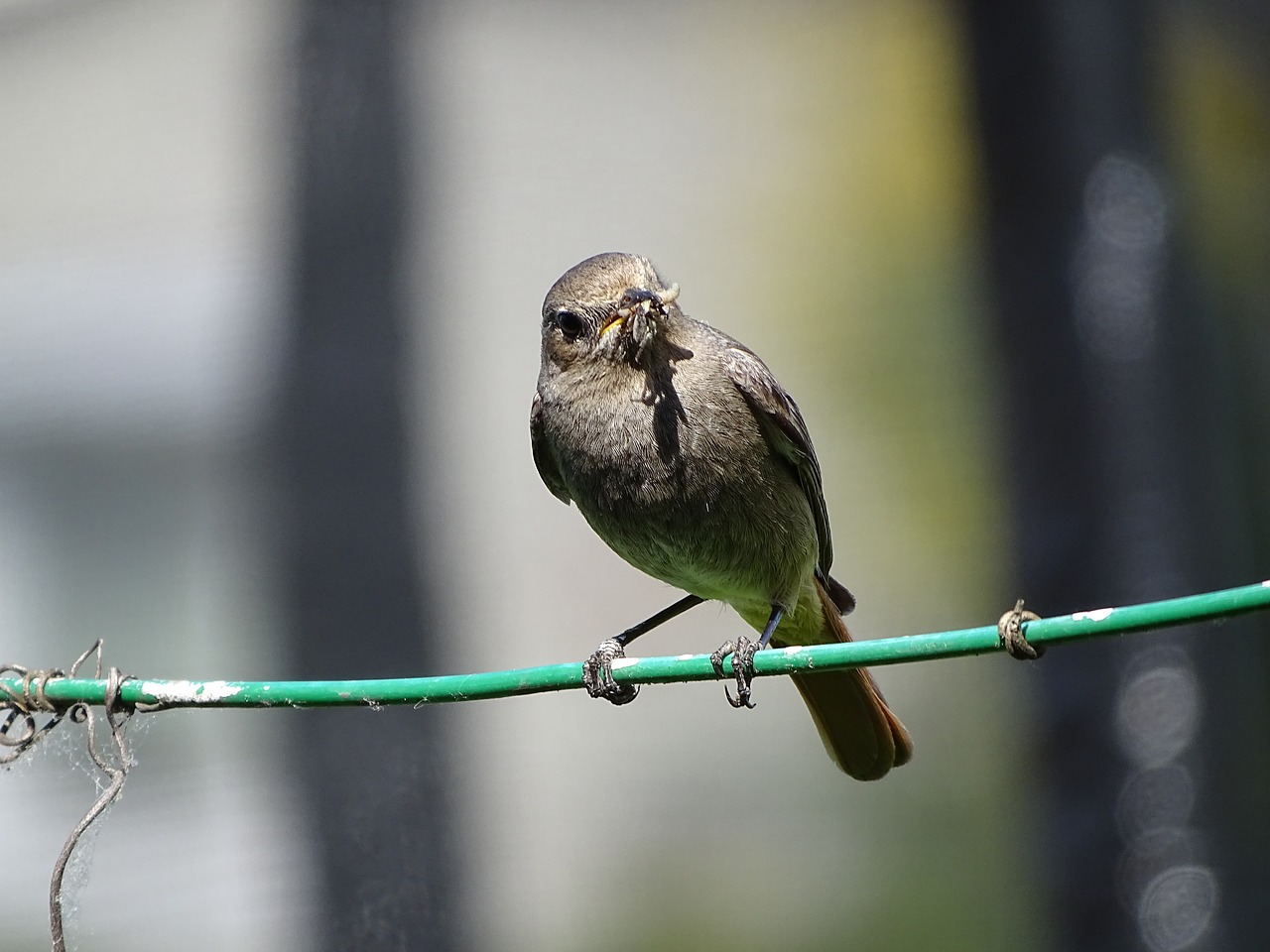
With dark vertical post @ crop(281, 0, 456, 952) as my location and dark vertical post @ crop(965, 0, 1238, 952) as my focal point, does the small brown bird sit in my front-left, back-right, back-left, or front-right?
front-right

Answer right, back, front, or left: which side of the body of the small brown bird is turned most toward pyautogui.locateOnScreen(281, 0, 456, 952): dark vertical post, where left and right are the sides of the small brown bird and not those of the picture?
right

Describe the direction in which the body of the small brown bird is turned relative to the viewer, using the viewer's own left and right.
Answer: facing the viewer and to the left of the viewer

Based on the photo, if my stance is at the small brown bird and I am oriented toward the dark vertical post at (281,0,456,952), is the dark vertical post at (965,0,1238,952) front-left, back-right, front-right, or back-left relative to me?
front-right

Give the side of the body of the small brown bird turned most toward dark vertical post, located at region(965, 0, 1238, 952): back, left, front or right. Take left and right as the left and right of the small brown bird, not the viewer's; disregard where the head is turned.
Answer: back
